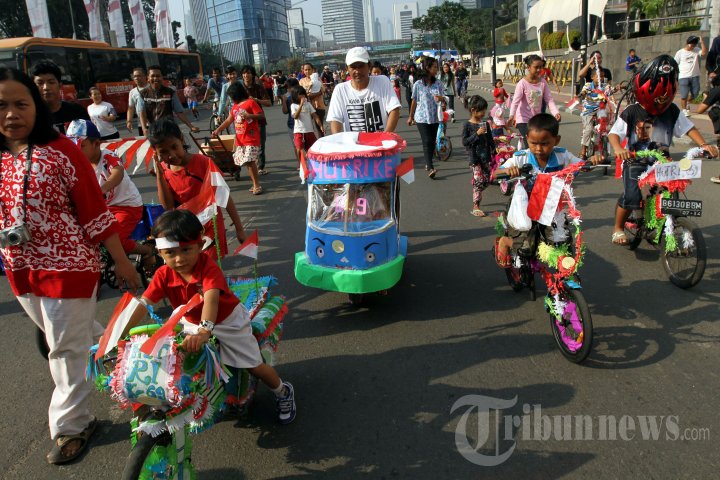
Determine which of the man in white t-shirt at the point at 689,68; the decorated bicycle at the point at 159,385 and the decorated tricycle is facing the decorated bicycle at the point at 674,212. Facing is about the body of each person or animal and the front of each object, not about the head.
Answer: the man in white t-shirt

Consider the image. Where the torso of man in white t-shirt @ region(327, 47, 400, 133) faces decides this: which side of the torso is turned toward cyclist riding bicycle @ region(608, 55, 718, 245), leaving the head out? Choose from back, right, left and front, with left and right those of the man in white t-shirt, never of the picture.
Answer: left

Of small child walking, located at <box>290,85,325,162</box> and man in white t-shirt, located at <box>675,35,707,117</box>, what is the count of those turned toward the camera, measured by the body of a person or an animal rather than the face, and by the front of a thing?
2

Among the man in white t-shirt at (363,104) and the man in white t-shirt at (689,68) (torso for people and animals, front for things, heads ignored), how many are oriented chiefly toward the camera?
2

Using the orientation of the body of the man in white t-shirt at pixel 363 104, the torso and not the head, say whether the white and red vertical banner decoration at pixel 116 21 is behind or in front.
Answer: behind

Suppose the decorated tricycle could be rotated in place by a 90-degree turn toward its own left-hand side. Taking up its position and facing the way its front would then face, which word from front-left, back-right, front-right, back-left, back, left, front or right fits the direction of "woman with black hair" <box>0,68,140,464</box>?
back-right

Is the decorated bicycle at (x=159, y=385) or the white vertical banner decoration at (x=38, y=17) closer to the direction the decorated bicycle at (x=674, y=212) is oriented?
the decorated bicycle

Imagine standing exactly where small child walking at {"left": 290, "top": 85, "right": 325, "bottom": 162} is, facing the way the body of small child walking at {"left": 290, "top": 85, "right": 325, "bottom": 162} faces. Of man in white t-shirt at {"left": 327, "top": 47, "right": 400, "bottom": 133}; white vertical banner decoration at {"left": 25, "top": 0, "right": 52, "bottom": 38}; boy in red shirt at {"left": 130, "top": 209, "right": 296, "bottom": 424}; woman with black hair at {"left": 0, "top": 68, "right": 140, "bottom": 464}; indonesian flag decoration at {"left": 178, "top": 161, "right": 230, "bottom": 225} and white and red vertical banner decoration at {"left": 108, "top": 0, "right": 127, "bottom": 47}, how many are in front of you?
4
